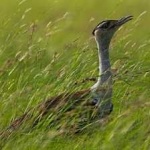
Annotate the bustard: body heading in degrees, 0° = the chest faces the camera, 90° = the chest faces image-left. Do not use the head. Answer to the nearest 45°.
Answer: approximately 270°
